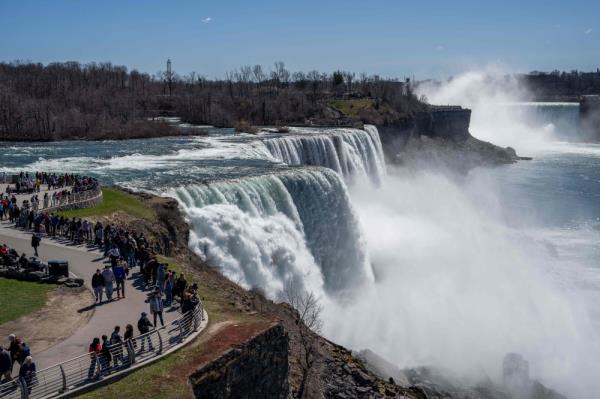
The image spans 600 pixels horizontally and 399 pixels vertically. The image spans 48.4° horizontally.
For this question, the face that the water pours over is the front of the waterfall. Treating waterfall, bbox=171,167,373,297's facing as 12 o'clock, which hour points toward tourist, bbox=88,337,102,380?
The tourist is roughly at 2 o'clock from the waterfall.

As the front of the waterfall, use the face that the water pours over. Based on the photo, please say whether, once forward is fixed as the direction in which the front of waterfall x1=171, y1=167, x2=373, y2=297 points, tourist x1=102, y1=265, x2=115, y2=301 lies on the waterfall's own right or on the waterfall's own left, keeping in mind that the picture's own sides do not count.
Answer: on the waterfall's own right

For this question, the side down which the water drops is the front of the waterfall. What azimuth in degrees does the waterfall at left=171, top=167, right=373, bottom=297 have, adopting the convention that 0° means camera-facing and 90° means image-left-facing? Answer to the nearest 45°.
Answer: approximately 315°

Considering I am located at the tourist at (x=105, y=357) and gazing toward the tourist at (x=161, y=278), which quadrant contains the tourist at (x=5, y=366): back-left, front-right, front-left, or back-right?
back-left

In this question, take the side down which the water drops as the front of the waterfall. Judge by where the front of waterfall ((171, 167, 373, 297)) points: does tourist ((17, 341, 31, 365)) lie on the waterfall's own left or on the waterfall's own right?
on the waterfall's own right

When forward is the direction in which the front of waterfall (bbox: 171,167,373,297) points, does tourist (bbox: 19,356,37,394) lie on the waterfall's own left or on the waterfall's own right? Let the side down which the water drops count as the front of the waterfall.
on the waterfall's own right

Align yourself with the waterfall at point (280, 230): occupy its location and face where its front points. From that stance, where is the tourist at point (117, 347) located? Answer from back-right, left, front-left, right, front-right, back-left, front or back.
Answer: front-right

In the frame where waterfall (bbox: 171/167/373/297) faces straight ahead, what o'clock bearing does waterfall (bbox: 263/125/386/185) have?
waterfall (bbox: 263/125/386/185) is roughly at 8 o'clock from waterfall (bbox: 171/167/373/297).
